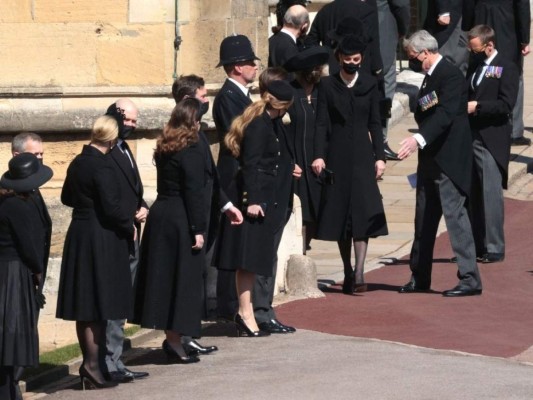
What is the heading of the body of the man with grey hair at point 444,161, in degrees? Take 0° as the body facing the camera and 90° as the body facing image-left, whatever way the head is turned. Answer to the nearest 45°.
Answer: approximately 90°

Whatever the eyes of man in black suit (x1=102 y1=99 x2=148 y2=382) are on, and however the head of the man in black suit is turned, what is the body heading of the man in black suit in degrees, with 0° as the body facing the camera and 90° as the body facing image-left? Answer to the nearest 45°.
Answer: approximately 315°

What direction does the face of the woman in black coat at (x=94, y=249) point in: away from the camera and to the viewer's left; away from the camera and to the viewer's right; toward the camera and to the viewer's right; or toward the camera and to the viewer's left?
away from the camera and to the viewer's right

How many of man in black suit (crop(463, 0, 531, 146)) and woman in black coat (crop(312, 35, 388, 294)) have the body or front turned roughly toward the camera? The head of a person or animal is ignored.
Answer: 2

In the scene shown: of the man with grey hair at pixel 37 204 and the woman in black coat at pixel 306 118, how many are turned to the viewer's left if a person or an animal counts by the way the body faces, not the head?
0

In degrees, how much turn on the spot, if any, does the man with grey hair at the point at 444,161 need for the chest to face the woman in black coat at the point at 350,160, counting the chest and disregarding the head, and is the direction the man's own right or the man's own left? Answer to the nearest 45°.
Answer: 0° — they already face them

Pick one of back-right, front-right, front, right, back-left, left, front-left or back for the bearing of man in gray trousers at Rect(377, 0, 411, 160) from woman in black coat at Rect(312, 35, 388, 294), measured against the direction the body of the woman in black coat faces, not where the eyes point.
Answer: back

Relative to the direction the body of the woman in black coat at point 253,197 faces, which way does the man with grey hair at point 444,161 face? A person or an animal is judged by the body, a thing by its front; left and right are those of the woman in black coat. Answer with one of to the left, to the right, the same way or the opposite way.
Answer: the opposite way
